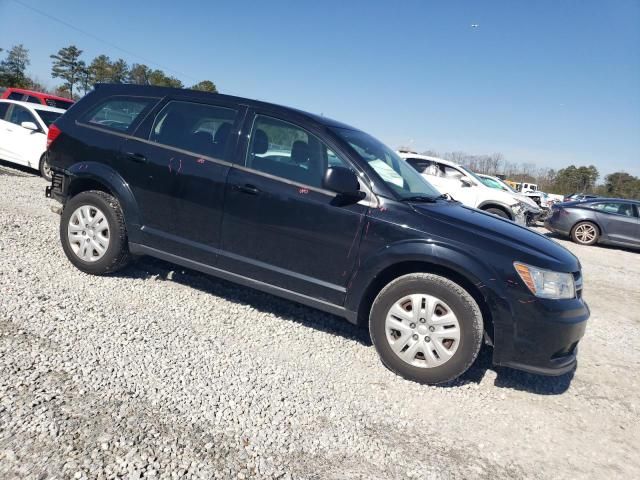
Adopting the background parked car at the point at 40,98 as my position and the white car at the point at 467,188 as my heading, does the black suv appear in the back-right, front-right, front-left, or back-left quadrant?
front-right

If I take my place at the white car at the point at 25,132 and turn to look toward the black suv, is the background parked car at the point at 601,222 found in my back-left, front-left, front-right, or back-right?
front-left

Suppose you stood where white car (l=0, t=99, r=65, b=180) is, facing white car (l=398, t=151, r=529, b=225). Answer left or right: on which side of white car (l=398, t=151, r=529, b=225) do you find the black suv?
right

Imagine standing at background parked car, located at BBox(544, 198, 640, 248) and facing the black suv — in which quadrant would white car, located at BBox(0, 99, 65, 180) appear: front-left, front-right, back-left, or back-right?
front-right

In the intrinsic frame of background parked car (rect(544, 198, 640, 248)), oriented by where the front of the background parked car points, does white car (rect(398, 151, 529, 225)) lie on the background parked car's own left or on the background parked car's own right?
on the background parked car's own right

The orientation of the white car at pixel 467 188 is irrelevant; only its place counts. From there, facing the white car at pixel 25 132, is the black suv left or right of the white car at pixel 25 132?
left

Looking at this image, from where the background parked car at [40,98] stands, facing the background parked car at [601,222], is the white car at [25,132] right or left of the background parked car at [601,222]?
right
